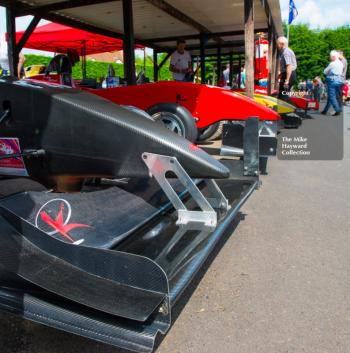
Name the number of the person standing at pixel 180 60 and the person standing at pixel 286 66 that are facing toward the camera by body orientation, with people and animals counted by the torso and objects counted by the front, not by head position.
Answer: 1

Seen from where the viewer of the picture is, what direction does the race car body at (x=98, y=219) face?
facing the viewer and to the right of the viewer

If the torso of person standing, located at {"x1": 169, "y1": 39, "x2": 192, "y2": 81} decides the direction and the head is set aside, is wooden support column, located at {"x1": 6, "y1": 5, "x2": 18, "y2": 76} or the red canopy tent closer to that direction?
the wooden support column

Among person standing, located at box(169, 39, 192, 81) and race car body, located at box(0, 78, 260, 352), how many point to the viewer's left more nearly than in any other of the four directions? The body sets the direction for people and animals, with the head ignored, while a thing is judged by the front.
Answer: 0

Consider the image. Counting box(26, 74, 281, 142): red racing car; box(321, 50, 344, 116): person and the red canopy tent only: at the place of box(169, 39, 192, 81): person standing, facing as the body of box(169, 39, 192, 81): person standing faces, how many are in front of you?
1

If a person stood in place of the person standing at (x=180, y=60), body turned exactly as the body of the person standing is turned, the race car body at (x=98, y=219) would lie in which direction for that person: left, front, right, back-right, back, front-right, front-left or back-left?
front

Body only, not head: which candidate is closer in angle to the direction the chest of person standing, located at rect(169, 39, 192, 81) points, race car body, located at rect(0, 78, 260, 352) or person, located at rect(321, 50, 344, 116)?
the race car body

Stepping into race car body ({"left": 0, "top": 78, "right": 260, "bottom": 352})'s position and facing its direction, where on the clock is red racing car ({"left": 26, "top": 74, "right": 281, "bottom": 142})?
The red racing car is roughly at 8 o'clock from the race car body.

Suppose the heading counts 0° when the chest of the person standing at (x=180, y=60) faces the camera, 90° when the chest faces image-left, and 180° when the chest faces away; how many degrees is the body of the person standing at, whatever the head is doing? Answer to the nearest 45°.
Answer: approximately 0°
